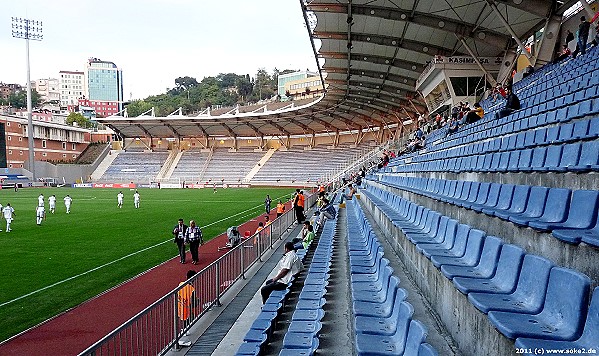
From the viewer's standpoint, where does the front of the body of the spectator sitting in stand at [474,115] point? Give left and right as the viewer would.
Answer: facing to the left of the viewer

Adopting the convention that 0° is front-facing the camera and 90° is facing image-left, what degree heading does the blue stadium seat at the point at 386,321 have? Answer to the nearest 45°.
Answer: approximately 90°

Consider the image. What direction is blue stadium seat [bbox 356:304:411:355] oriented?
to the viewer's left

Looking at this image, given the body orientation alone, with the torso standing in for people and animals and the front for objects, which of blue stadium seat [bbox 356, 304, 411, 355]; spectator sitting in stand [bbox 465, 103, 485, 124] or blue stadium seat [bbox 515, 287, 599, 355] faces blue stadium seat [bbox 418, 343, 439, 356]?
blue stadium seat [bbox 515, 287, 599, 355]

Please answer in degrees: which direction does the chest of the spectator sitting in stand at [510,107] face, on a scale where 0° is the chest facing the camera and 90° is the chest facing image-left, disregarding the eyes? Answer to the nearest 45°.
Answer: approximately 90°

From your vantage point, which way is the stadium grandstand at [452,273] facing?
to the viewer's left

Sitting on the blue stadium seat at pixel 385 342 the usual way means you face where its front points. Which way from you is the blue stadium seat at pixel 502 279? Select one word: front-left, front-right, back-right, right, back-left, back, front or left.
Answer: back

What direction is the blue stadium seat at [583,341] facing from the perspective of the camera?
to the viewer's left

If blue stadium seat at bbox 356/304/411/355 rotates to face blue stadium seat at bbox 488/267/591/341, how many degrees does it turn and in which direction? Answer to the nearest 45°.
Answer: approximately 135° to its left

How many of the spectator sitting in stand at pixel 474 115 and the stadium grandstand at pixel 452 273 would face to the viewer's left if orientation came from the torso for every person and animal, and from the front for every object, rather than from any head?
2

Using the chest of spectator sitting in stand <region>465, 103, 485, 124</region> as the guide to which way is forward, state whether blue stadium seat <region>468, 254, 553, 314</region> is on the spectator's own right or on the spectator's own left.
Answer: on the spectator's own left
